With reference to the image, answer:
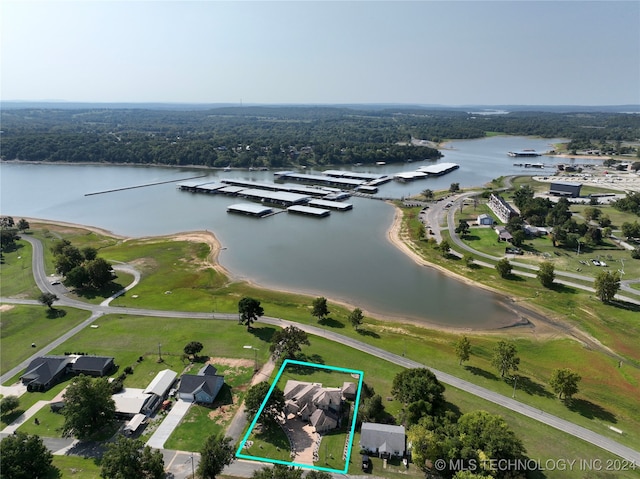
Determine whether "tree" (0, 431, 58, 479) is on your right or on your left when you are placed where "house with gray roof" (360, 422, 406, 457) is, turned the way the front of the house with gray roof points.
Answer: on your right

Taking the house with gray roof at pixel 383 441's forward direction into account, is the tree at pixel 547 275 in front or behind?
behind

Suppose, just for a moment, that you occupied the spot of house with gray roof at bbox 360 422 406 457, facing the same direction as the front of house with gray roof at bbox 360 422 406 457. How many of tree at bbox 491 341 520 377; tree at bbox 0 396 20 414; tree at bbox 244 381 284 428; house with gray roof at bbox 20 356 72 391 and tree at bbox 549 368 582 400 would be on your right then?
3

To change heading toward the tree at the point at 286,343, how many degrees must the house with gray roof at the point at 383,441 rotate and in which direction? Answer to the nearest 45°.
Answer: approximately 135° to its right

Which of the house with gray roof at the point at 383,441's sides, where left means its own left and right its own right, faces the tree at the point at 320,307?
back

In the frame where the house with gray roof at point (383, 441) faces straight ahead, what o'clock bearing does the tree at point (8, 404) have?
The tree is roughly at 3 o'clock from the house with gray roof.

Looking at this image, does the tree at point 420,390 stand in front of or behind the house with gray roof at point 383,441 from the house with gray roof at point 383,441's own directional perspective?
behind

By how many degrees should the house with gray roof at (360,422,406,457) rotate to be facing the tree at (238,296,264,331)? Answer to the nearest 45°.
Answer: approximately 135° to its right

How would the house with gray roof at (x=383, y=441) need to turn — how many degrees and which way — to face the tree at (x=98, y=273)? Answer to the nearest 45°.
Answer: approximately 135° to its right

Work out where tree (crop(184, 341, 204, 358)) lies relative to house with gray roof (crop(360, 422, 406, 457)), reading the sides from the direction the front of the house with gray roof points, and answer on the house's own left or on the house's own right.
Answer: on the house's own right

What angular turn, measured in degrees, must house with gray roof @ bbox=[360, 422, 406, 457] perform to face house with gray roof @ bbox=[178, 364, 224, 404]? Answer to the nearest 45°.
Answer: approximately 90° to its right

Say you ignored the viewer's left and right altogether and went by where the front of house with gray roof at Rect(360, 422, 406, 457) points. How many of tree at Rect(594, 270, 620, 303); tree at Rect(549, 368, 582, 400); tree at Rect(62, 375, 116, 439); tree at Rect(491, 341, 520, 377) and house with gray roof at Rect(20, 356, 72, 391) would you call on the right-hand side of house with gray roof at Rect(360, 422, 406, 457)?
2

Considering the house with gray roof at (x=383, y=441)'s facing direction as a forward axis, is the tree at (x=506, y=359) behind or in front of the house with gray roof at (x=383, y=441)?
behind

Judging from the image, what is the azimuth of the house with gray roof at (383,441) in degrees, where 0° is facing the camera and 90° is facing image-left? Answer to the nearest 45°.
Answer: approximately 0°
